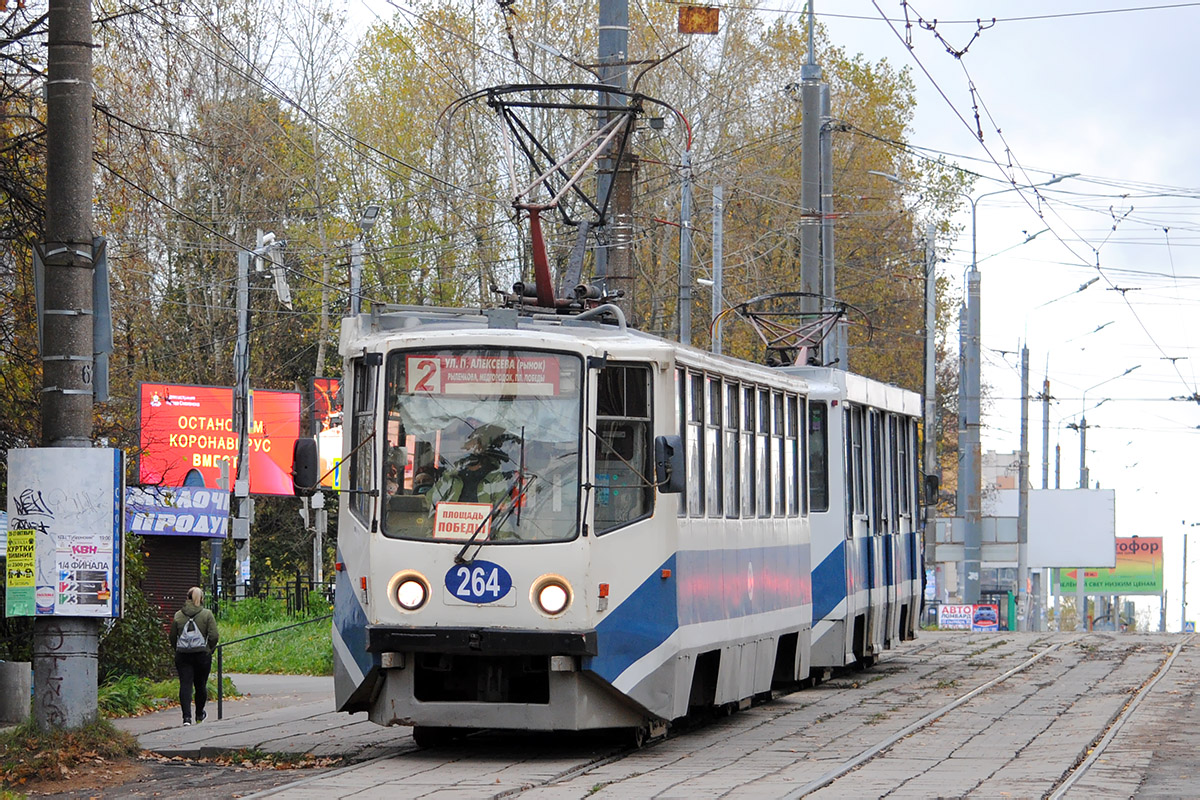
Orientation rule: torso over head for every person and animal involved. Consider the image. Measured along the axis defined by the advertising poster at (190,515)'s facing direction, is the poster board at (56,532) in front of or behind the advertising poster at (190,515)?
in front

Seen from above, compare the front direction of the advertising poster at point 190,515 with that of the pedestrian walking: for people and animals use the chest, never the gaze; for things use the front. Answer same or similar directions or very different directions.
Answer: very different directions

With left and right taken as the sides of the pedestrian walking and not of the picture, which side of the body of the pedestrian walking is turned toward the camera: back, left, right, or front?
back

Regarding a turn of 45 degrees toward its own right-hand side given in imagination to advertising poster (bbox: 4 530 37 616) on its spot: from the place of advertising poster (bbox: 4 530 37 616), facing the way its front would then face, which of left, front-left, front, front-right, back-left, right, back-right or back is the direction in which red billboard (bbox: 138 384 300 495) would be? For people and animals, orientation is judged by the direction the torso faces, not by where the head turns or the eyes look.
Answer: back-right

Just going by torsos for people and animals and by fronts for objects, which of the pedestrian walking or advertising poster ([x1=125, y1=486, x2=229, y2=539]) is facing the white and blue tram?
the advertising poster

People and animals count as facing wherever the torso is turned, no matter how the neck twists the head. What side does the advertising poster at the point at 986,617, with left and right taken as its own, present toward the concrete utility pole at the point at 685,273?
front

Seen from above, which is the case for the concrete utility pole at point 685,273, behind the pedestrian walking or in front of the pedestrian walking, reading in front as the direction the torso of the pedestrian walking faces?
in front

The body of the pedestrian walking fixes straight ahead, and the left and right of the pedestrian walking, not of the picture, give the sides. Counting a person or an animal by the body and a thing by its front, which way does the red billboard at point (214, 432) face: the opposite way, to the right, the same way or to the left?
the opposite way

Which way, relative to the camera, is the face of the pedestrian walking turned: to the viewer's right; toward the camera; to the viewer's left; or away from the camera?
away from the camera

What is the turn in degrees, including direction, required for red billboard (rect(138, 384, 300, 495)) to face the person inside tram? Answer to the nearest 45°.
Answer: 0° — it already faces them

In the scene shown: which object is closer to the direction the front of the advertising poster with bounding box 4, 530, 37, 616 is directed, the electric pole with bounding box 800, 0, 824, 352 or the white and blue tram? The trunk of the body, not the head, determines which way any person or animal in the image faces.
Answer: the white and blue tram

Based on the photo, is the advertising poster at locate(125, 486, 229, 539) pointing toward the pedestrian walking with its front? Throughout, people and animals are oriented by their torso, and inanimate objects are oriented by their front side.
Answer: yes

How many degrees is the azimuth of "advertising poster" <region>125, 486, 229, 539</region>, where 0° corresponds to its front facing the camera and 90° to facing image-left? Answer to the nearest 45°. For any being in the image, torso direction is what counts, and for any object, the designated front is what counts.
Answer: approximately 0°

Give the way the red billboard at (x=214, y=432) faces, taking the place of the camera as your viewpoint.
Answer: facing the viewer

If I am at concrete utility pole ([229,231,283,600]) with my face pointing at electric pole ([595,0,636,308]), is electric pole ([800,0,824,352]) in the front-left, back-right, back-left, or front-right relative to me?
front-left

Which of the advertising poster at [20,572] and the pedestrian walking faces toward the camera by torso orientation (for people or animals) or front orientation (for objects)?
the advertising poster

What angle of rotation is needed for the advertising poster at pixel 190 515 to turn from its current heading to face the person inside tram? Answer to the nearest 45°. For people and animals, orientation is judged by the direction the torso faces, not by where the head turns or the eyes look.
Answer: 0° — it already faces them
